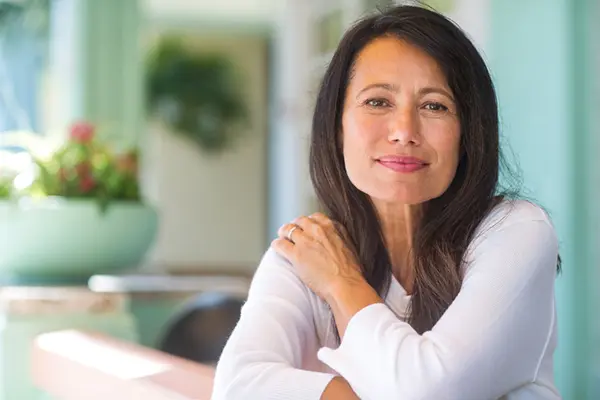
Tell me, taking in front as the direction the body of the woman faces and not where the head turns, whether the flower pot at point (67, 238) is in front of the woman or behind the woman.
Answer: behind

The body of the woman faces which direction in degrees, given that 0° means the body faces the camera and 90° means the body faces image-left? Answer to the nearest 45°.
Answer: approximately 0°

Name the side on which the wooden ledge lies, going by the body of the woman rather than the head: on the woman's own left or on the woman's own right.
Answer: on the woman's own right
